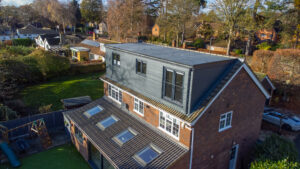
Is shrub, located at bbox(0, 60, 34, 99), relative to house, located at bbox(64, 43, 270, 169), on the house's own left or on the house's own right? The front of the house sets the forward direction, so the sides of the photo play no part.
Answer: on the house's own left

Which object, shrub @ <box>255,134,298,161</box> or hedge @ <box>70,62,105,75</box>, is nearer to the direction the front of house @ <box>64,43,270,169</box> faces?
the shrub

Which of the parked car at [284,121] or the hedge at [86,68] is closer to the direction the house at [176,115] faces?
the parked car

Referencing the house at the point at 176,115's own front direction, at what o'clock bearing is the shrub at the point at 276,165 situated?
The shrub is roughly at 2 o'clock from the house.

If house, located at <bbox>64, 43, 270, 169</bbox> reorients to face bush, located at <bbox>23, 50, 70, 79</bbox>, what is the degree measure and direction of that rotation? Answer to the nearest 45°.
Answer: approximately 90° to its left

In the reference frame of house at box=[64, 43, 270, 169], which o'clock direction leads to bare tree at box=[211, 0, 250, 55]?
The bare tree is roughly at 11 o'clock from the house.
